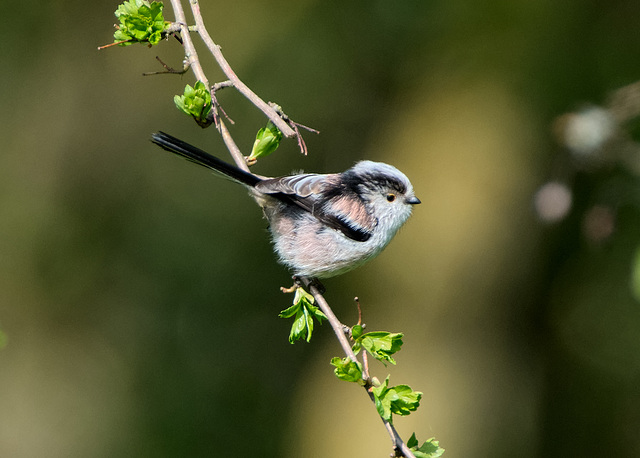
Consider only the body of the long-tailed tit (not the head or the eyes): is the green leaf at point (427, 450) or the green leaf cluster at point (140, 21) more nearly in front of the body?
the green leaf

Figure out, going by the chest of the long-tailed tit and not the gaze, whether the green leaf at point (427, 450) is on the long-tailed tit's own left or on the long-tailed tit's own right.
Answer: on the long-tailed tit's own right

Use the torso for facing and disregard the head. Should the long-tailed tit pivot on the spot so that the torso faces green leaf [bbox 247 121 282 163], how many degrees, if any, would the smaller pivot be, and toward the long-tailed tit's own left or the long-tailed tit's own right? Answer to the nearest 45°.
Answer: approximately 135° to the long-tailed tit's own right

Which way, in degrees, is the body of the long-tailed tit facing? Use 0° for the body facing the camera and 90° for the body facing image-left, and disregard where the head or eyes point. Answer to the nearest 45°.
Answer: approximately 270°

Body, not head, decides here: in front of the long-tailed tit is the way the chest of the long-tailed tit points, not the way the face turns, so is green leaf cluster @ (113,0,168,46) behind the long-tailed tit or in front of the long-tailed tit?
behind
